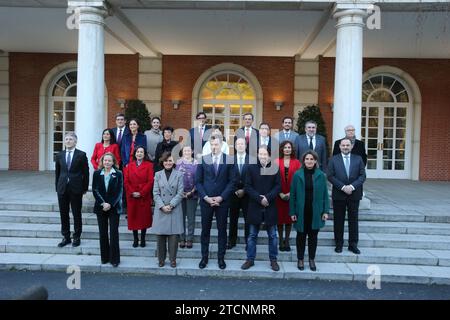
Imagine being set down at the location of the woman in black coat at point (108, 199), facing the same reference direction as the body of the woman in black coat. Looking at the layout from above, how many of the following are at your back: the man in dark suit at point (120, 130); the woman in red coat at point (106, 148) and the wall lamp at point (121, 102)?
3

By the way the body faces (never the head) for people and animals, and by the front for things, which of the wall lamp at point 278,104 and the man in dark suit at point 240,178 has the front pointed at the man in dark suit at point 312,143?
the wall lamp

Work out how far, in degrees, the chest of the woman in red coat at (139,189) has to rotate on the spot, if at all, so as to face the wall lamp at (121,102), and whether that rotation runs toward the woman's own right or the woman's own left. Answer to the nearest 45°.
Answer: approximately 180°

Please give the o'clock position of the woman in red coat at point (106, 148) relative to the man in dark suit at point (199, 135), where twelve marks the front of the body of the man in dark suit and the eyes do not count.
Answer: The woman in red coat is roughly at 3 o'clock from the man in dark suit.

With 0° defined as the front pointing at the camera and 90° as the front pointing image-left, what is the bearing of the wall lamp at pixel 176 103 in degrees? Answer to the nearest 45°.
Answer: approximately 0°

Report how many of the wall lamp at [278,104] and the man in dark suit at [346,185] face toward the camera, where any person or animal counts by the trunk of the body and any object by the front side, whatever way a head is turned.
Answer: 2

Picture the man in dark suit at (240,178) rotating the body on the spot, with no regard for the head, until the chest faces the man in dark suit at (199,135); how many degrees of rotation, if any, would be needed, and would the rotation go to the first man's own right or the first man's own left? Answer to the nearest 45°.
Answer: approximately 135° to the first man's own right
